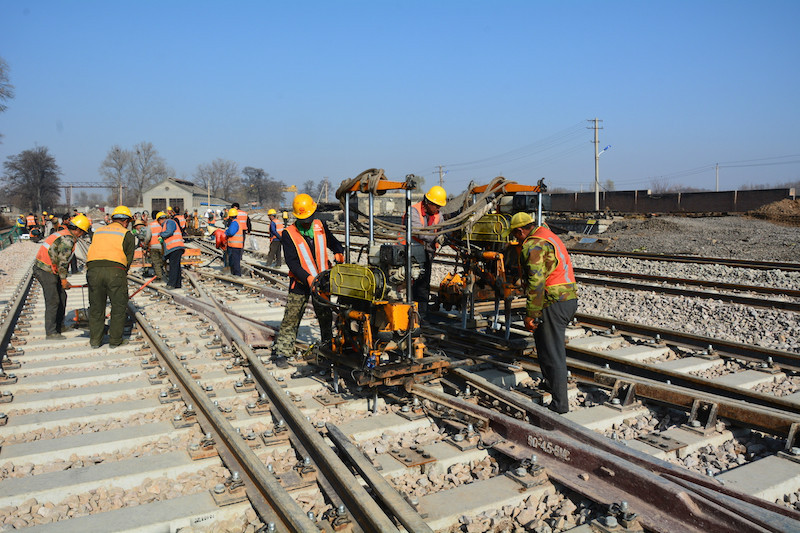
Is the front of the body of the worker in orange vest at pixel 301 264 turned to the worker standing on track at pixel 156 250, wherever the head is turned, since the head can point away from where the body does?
no

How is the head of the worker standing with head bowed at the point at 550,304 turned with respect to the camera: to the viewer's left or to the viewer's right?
to the viewer's left

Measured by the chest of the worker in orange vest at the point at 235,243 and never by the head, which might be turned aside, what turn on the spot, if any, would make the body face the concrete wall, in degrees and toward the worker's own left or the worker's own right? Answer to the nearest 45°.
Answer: approximately 135° to the worker's own right

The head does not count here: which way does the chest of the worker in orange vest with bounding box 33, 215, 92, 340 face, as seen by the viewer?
to the viewer's right

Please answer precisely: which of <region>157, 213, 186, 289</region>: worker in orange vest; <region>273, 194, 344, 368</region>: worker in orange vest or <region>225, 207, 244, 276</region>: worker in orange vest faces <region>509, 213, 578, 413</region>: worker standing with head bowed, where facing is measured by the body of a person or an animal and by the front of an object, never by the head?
<region>273, 194, 344, 368</region>: worker in orange vest

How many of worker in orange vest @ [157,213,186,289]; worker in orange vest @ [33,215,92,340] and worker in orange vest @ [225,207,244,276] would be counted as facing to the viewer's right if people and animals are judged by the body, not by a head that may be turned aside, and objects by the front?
1

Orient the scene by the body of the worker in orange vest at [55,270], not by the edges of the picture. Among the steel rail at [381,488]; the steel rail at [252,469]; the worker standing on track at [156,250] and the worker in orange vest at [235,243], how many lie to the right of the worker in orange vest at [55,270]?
2

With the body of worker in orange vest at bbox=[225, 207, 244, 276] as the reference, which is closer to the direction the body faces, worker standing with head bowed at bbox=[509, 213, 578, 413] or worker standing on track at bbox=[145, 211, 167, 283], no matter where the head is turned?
the worker standing on track

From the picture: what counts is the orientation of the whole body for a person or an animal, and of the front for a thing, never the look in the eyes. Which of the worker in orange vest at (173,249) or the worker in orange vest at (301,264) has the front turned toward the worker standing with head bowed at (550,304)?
the worker in orange vest at (301,264)

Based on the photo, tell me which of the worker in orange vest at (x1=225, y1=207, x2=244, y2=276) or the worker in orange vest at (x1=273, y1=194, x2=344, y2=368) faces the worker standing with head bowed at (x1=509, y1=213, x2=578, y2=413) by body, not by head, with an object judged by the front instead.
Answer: the worker in orange vest at (x1=273, y1=194, x2=344, y2=368)

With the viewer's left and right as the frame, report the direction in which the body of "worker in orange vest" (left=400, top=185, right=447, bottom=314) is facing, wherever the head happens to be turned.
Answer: facing the viewer and to the right of the viewer

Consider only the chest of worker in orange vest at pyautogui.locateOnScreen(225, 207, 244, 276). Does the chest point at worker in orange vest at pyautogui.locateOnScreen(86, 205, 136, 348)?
no

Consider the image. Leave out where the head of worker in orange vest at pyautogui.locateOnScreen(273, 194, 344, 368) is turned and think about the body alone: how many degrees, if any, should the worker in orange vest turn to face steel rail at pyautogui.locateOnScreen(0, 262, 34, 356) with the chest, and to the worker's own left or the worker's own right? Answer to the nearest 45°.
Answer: approximately 180°

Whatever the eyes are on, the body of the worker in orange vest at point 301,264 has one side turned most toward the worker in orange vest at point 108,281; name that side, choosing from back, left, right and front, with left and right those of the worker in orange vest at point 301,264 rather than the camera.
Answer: back
